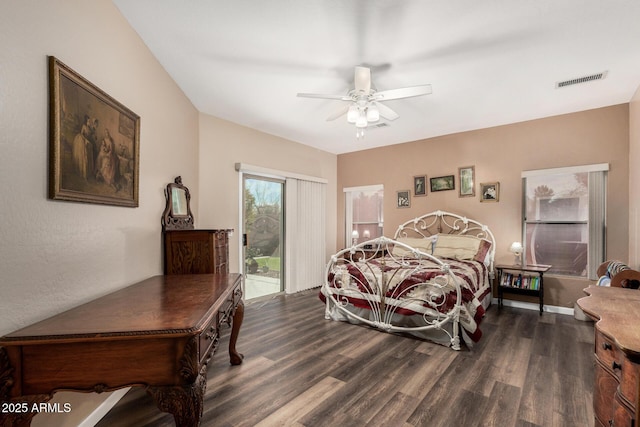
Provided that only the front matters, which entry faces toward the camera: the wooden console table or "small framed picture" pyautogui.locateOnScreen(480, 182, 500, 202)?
the small framed picture

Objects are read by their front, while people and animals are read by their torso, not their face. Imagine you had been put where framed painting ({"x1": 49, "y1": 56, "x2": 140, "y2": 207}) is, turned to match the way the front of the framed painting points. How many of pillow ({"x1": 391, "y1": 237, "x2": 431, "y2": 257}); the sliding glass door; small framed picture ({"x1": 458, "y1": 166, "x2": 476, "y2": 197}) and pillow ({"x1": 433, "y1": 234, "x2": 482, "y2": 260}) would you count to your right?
0

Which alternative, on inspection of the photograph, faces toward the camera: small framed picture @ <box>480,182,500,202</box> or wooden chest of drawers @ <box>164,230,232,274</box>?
the small framed picture

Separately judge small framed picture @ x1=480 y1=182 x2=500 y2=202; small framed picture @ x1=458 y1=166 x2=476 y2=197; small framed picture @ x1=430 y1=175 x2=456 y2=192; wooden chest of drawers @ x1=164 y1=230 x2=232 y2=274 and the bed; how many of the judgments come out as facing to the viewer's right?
1

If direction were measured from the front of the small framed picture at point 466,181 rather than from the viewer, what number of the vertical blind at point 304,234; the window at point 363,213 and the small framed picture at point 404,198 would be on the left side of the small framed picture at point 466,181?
0

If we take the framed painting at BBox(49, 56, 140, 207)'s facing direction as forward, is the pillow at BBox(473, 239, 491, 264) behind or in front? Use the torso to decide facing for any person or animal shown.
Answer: in front

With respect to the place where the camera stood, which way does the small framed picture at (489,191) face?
facing the viewer

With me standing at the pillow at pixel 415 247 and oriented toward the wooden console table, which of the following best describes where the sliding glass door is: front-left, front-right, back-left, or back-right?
front-right

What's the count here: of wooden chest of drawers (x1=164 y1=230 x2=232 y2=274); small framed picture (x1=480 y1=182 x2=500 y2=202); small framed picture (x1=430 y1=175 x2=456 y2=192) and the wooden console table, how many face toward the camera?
2

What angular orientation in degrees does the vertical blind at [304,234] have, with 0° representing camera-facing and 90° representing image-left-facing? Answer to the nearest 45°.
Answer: approximately 315°

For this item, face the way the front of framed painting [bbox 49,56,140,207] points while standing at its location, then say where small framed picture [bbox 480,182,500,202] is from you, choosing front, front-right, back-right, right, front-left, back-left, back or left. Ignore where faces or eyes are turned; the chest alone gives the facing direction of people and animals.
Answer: front-left

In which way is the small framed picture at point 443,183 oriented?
toward the camera

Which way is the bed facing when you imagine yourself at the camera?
facing the viewer and to the left of the viewer

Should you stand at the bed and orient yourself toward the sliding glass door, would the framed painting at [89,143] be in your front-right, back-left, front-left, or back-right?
front-left

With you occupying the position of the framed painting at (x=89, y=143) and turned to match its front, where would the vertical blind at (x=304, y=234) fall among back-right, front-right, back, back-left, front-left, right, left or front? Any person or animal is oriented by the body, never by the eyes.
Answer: left

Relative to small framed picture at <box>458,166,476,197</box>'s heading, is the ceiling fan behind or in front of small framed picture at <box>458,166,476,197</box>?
in front

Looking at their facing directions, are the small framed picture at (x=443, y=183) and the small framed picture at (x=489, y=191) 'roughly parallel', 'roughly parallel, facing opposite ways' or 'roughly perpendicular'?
roughly parallel
